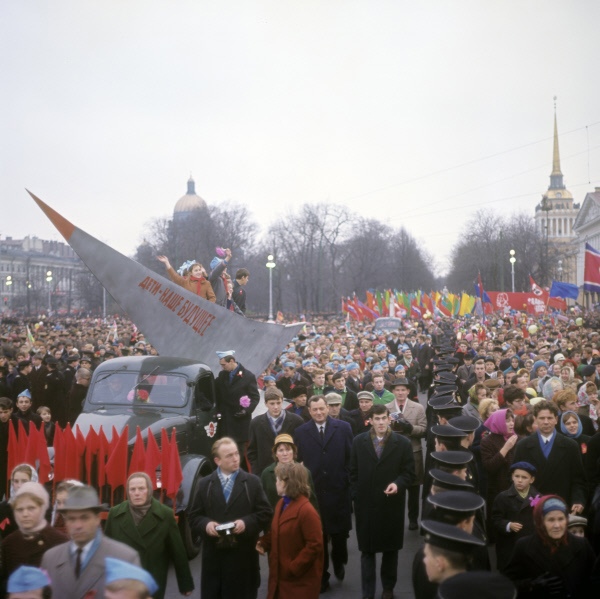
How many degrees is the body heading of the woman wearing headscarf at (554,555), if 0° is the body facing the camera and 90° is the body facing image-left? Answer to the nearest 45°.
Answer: approximately 0°

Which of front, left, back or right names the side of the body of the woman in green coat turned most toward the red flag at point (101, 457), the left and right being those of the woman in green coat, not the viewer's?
back

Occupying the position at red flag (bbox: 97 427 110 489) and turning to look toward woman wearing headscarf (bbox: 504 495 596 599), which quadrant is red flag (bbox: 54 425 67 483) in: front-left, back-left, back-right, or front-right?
back-right

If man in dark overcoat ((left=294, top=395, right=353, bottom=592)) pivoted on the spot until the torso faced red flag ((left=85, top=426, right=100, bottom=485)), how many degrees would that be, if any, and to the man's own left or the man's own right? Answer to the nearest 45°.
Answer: approximately 90° to the man's own right

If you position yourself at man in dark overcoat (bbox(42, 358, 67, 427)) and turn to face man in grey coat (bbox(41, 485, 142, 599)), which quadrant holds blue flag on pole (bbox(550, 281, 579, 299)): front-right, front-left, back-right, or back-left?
back-left

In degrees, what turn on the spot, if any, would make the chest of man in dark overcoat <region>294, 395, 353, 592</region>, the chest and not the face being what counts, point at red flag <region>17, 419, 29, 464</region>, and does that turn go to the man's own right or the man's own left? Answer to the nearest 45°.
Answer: approximately 90° to the man's own right

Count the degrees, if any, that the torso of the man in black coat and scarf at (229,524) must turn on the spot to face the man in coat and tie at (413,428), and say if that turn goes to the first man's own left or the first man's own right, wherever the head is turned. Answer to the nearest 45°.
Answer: approximately 135° to the first man's own left
